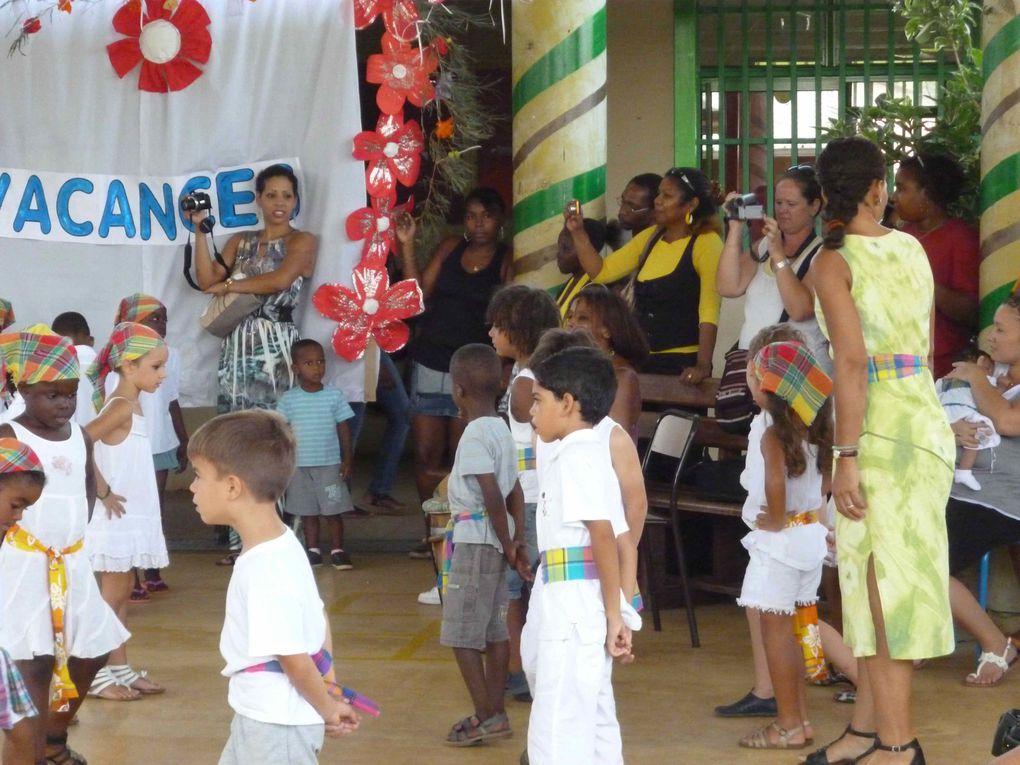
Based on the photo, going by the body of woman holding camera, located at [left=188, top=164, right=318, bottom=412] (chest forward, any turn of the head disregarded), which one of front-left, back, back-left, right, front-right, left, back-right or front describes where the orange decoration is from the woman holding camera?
left

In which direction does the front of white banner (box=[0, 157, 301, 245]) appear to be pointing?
toward the camera

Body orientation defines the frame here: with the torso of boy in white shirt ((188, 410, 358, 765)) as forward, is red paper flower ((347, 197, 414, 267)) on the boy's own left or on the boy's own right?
on the boy's own right

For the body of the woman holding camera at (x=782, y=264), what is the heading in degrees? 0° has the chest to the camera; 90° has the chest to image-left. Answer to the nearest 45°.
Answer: approximately 45°

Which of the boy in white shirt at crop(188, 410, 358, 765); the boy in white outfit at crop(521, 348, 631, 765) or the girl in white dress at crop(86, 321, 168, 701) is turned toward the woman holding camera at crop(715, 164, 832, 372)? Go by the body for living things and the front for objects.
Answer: the girl in white dress

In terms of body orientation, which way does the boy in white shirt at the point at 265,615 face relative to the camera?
to the viewer's left

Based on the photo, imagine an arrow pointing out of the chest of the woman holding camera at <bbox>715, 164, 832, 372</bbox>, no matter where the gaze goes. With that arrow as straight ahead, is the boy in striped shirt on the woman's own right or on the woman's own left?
on the woman's own right

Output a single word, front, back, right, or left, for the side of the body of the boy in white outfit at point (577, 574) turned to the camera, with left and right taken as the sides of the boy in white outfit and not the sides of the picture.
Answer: left

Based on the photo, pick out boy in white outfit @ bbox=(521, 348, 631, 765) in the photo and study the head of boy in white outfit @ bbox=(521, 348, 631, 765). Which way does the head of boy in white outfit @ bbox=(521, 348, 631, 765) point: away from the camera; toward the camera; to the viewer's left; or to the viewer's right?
to the viewer's left

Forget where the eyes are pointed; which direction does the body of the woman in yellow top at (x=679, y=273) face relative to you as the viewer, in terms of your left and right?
facing the viewer and to the left of the viewer

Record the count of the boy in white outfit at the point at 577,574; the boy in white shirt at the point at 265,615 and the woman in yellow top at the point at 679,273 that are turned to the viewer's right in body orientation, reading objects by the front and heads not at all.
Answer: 0

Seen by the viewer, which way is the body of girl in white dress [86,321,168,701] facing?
to the viewer's right

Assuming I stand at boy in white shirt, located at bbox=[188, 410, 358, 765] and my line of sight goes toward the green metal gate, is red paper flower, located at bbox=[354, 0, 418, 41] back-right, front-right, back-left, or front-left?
front-left
